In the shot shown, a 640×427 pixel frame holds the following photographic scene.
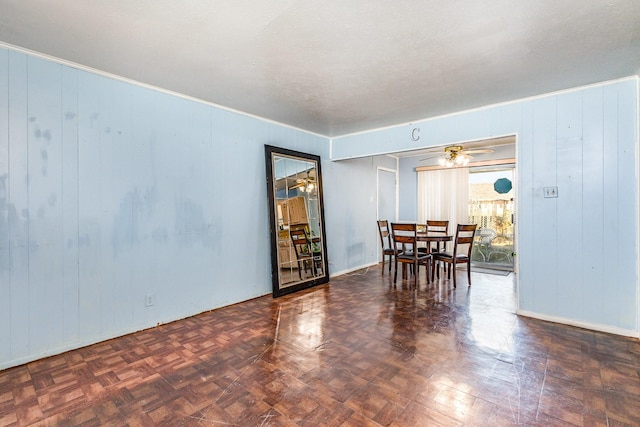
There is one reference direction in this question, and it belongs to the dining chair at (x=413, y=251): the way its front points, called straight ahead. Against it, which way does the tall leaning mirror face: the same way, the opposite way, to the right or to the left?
to the right

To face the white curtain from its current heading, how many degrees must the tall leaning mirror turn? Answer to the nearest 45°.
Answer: approximately 90° to its left

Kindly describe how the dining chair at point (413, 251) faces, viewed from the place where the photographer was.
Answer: facing away from the viewer and to the right of the viewer

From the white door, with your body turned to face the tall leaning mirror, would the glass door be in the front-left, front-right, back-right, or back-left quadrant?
back-left

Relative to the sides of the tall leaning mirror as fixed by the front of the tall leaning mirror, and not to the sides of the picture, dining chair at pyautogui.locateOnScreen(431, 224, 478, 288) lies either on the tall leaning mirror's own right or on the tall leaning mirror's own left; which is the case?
on the tall leaning mirror's own left

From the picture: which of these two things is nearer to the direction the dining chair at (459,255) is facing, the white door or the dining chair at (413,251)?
the white door

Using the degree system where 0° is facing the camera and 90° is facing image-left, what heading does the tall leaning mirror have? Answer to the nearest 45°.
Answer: approximately 315°

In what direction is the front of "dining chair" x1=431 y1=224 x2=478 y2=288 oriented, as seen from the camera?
facing away from the viewer and to the left of the viewer

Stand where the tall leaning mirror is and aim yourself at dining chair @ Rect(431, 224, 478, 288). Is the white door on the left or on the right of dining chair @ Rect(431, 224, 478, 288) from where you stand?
left

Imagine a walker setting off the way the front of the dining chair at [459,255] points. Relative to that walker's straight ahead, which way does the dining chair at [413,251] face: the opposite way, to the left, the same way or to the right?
to the right

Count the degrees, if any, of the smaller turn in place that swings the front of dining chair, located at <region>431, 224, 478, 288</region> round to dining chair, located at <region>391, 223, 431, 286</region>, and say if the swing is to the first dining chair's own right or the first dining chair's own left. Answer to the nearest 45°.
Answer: approximately 90° to the first dining chair's own left

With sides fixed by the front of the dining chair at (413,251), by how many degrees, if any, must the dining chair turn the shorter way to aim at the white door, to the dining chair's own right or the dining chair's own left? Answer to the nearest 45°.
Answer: approximately 45° to the dining chair's own left

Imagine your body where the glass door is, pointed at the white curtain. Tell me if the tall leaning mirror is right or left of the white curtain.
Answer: left

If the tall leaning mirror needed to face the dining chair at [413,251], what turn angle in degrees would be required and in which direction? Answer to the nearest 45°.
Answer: approximately 45° to its left
